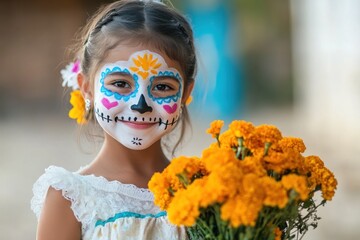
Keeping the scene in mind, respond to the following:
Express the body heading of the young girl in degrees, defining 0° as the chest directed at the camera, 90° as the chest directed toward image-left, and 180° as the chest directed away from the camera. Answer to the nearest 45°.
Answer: approximately 315°
